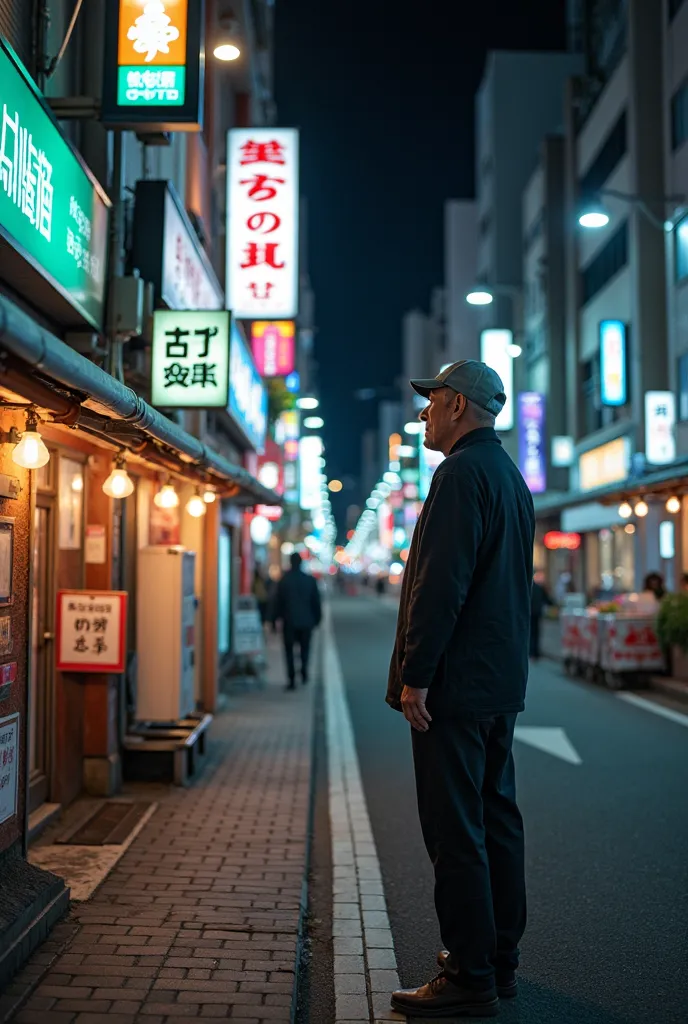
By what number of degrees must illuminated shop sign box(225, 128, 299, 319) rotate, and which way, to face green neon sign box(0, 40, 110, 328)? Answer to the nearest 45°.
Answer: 0° — it already faces it

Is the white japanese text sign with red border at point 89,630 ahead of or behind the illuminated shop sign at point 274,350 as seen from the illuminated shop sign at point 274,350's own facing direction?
ahead

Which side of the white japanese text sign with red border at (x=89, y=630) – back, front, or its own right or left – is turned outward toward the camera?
front

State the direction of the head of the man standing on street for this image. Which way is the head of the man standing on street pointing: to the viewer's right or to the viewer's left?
to the viewer's left

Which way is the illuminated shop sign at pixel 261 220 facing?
toward the camera

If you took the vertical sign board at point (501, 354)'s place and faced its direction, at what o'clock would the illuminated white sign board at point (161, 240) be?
the illuminated white sign board at point (161, 240) is roughly at 12 o'clock from the vertical sign board at point (501, 354).

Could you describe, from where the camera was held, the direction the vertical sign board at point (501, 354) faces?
facing the viewer
